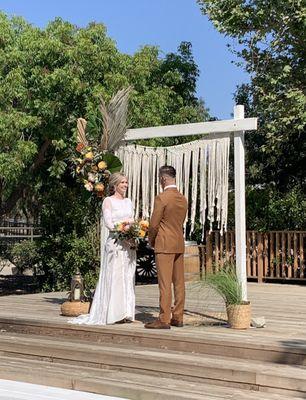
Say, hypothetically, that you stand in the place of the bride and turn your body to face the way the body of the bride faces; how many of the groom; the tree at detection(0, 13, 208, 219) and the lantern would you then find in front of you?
1

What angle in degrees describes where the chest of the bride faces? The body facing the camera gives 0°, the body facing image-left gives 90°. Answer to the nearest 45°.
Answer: approximately 315°

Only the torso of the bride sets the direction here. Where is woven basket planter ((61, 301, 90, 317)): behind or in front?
behind

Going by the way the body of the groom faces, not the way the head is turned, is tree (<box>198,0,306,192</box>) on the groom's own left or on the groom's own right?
on the groom's own right

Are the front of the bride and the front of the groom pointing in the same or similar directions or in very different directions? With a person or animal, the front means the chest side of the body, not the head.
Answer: very different directions

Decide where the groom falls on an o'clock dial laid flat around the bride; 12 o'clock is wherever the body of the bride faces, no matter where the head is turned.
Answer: The groom is roughly at 12 o'clock from the bride.

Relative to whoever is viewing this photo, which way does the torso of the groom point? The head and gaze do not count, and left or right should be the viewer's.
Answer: facing away from the viewer and to the left of the viewer

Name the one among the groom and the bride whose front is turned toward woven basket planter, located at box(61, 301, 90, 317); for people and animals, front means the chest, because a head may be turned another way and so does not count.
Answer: the groom
